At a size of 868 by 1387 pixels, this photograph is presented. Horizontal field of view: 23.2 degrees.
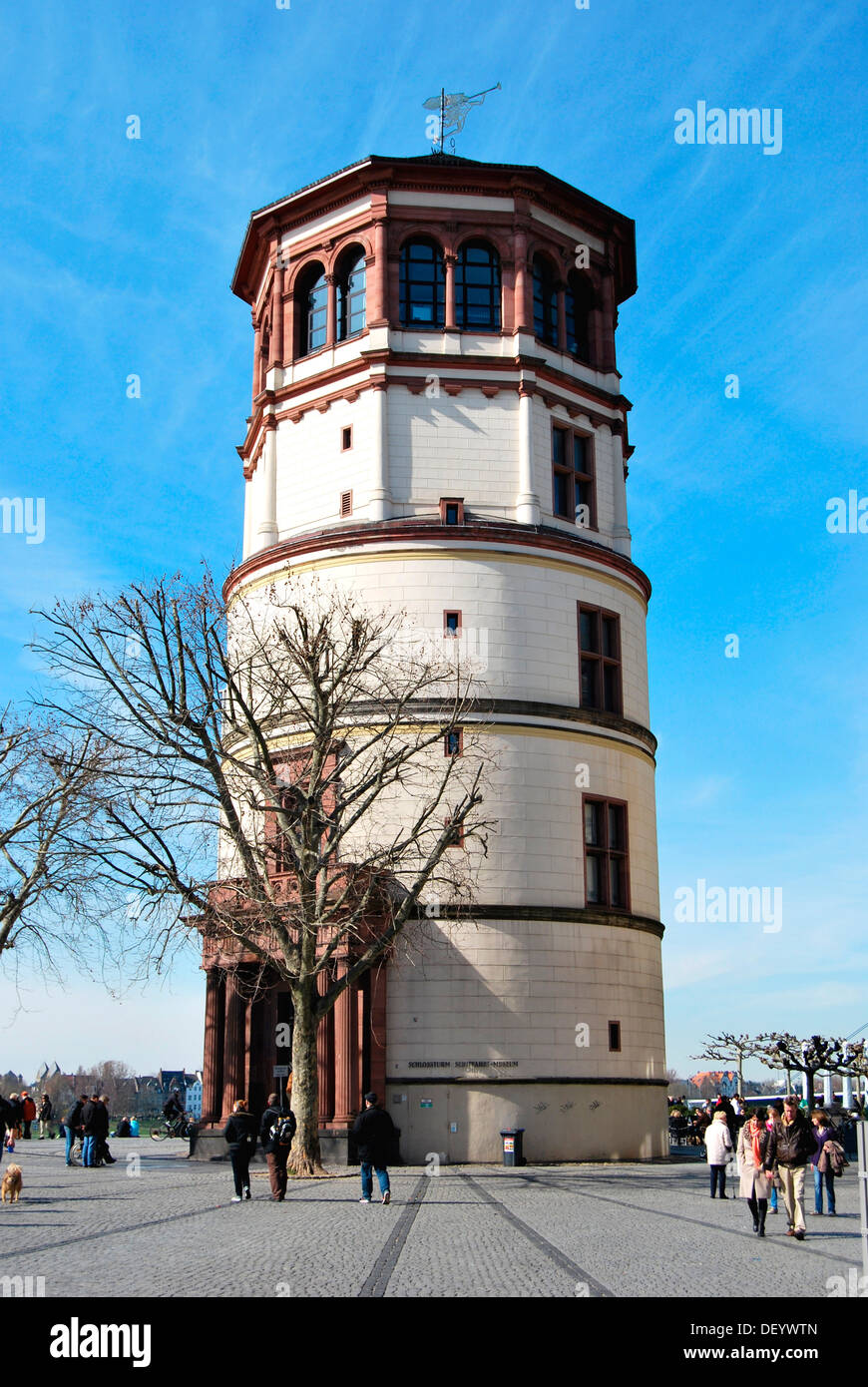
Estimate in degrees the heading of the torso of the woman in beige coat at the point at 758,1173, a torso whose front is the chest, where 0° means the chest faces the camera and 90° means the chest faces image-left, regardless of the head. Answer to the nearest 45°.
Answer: approximately 0°

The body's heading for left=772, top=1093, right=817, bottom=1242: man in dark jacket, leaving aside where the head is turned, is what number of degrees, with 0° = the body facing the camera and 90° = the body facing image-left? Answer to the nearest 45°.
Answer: approximately 0°

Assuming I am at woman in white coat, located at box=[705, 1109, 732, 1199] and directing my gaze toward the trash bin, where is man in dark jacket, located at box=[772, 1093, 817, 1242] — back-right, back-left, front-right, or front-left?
back-left

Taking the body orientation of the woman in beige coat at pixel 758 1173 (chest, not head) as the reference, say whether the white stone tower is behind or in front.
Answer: behind

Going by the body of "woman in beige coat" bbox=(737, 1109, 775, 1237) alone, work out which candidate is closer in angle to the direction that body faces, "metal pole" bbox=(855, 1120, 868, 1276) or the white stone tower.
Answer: the metal pole

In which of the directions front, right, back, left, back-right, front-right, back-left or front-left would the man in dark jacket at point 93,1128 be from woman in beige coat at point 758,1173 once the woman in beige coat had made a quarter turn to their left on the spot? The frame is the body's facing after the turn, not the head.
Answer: back-left

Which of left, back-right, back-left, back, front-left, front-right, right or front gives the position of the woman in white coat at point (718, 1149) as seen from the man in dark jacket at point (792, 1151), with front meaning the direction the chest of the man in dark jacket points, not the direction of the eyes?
back

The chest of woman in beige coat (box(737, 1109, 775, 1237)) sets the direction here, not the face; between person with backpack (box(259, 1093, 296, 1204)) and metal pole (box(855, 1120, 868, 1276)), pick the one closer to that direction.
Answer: the metal pole

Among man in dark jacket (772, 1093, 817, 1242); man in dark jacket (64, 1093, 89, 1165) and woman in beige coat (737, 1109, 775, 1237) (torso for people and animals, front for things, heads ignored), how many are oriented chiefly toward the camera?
2
